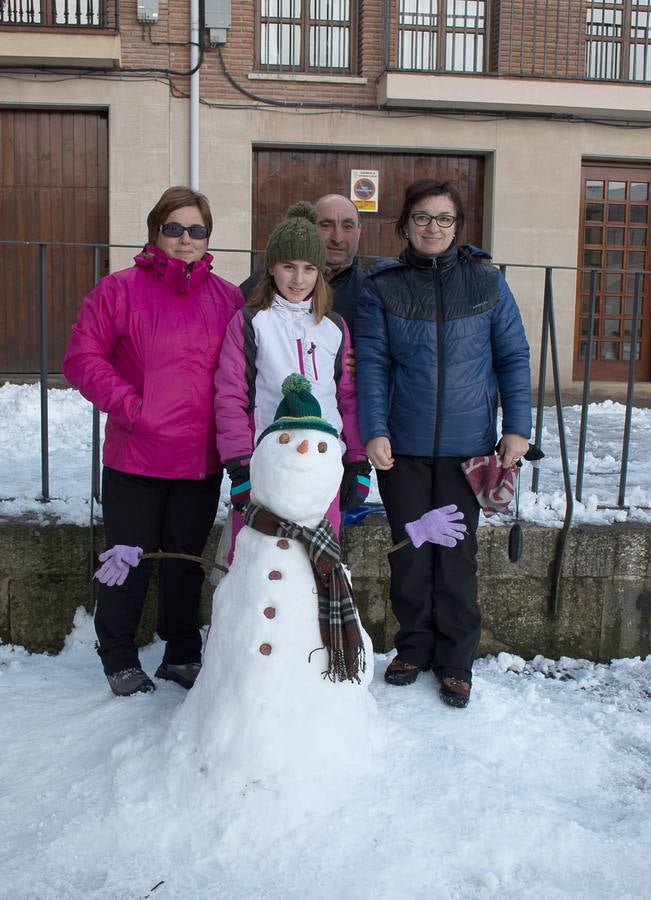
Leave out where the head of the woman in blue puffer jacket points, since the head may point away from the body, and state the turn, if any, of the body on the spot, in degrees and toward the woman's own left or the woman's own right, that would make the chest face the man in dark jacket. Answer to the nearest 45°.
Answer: approximately 135° to the woman's own right

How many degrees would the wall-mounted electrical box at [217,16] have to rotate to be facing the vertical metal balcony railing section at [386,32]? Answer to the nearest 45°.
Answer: approximately 90° to its left

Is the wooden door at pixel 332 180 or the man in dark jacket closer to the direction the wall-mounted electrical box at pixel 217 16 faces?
the man in dark jacket

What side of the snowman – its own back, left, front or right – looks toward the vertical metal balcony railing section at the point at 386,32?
back

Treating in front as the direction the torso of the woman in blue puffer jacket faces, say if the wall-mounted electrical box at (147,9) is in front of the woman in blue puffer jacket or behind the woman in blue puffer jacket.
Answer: behind

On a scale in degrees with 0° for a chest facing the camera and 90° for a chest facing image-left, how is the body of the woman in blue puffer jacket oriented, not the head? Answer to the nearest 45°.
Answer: approximately 0°

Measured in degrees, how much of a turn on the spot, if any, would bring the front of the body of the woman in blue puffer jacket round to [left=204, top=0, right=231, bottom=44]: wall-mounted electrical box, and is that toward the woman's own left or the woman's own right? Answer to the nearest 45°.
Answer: approximately 180°
